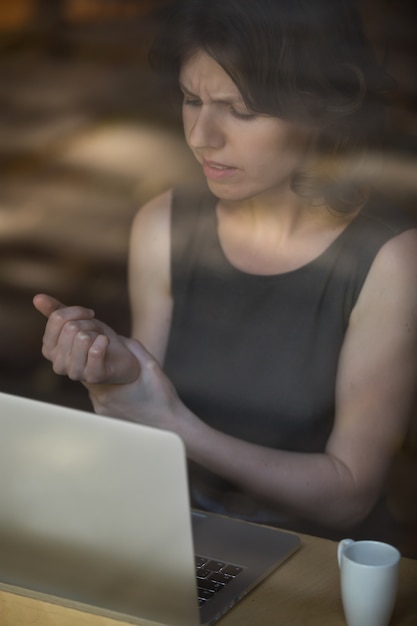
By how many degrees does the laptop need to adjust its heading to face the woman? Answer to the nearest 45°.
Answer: approximately 45° to its left

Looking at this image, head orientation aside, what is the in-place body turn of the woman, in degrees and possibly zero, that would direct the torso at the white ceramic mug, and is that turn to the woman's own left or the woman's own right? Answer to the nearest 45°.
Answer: approximately 45° to the woman's own left

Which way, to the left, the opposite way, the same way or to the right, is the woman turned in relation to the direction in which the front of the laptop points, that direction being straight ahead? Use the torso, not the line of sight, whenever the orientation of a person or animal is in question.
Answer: the opposite way

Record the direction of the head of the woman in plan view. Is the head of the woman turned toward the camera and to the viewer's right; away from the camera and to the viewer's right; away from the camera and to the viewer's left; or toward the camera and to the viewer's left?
toward the camera and to the viewer's left

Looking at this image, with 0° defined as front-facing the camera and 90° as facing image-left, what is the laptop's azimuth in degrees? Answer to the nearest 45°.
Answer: approximately 225°

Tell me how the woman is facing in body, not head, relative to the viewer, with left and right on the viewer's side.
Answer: facing the viewer and to the left of the viewer
